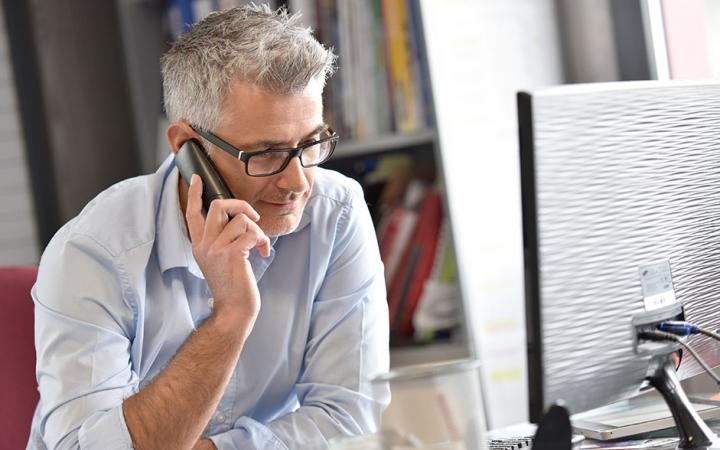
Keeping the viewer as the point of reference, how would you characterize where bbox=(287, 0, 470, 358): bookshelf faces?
facing the viewer

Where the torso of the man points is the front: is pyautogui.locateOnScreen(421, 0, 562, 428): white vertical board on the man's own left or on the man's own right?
on the man's own left

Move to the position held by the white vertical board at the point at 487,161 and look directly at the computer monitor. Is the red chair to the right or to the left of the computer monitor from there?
right

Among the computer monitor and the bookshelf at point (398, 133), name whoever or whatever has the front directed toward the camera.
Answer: the bookshelf

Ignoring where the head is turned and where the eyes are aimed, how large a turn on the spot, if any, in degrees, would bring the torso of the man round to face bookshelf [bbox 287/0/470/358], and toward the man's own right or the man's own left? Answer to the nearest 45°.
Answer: approximately 90° to the man's own left

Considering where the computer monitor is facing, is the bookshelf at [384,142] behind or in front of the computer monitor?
in front

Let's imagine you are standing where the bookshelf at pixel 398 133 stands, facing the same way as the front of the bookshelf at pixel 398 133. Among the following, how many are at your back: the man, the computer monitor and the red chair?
0

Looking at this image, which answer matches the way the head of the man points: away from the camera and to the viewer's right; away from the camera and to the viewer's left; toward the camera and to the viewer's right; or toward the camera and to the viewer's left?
toward the camera and to the viewer's right

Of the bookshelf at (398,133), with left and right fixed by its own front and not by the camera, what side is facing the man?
front

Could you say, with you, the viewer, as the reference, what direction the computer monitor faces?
facing away from the viewer and to the left of the viewer

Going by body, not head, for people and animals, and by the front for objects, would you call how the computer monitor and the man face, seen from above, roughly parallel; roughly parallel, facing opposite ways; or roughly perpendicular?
roughly parallel, facing opposite ways

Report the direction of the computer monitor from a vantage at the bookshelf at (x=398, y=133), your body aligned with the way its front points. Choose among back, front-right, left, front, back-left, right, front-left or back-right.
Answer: front

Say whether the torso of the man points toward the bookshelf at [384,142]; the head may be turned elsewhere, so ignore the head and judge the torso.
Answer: no
